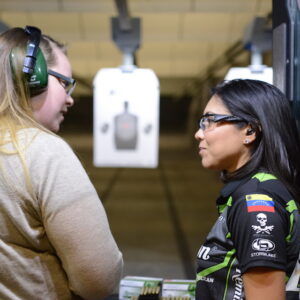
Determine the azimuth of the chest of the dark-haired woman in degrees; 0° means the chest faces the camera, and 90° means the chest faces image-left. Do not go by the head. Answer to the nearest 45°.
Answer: approximately 90°

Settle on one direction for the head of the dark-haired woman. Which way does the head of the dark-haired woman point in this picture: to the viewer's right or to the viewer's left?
to the viewer's left

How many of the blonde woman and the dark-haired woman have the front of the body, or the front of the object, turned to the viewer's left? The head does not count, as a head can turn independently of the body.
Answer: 1

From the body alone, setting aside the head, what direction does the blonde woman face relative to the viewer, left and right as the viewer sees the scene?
facing away from the viewer and to the right of the viewer

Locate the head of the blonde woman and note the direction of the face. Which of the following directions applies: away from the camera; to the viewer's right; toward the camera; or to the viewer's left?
to the viewer's right
